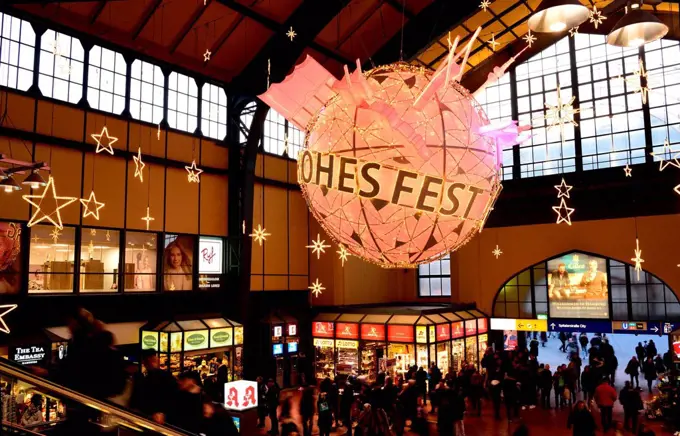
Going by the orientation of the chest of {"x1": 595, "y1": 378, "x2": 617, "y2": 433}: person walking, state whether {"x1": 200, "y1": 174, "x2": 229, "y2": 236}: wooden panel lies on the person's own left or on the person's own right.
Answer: on the person's own left

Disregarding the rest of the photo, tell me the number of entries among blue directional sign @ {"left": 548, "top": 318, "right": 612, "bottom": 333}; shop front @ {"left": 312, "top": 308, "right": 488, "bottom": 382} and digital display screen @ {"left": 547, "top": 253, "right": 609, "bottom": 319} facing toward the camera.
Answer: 3

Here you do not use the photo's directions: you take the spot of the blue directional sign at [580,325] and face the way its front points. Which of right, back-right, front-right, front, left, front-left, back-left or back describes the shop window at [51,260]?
front-right

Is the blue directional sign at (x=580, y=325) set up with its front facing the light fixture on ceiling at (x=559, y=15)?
yes

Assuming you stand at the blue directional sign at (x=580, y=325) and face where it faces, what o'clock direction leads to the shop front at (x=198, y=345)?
The shop front is roughly at 2 o'clock from the blue directional sign.

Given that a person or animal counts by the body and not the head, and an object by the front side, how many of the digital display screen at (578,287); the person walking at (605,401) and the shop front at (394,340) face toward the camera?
2

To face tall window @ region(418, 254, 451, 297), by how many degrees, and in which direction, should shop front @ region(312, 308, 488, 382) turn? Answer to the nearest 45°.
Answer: approximately 180°

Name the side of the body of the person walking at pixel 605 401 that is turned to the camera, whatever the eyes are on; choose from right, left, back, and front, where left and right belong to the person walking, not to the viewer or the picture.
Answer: back

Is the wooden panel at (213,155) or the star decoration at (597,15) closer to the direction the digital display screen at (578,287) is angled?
the star decoration

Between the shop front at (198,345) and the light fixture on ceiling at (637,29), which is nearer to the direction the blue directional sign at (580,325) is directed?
the light fixture on ceiling

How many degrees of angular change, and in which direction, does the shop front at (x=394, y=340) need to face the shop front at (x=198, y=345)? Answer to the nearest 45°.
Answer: approximately 45° to its right

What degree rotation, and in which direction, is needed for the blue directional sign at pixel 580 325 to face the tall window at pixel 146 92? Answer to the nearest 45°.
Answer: approximately 45° to its right

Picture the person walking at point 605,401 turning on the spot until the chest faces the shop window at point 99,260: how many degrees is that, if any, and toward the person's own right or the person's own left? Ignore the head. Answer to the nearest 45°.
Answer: approximately 90° to the person's own left

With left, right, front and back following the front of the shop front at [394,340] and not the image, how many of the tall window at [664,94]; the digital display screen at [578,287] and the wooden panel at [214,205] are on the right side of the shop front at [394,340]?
1
